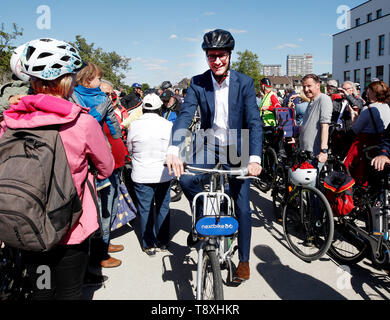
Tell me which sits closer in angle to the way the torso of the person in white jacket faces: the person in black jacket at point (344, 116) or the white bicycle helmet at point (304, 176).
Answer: the person in black jacket

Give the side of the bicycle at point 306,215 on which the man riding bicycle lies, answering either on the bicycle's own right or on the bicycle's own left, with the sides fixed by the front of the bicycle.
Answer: on the bicycle's own right

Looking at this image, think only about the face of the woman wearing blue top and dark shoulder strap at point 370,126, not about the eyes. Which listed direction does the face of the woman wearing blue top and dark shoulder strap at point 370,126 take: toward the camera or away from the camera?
away from the camera

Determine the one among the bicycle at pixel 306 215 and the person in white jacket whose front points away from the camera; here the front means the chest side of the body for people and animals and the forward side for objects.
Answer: the person in white jacket

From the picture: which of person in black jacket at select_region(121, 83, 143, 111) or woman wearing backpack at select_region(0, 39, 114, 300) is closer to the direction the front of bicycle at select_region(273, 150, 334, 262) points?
the woman wearing backpack

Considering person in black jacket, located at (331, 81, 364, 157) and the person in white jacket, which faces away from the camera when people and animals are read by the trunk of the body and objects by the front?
the person in white jacket

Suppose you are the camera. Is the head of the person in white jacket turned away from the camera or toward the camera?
away from the camera

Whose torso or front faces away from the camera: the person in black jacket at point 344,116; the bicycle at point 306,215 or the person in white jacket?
the person in white jacket

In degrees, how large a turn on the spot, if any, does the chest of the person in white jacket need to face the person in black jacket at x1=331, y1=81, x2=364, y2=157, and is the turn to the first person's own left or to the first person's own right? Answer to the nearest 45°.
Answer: approximately 45° to the first person's own right

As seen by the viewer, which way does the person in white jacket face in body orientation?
away from the camera

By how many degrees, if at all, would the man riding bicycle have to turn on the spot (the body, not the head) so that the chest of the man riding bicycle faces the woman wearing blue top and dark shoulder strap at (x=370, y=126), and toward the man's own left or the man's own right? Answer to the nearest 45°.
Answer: approximately 135° to the man's own left
